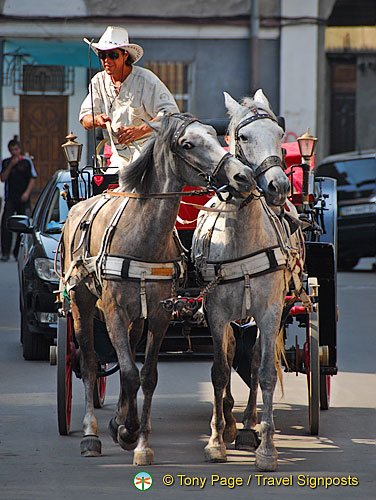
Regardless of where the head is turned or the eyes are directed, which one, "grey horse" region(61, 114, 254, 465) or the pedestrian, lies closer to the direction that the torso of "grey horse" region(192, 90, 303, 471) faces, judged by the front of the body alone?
the grey horse

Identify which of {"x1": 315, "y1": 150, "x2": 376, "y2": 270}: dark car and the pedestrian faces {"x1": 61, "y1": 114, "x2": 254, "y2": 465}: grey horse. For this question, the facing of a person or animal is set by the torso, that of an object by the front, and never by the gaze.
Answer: the pedestrian

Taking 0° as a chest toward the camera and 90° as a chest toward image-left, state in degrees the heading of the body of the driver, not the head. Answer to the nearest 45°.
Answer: approximately 45°

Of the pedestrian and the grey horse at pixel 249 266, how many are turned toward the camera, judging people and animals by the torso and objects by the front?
2

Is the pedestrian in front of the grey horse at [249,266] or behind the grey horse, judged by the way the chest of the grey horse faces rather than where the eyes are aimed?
behind

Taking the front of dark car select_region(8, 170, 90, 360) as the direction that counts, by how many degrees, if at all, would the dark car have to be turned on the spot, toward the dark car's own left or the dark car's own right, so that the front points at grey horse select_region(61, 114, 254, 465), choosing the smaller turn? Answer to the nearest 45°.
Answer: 0° — it already faces it
